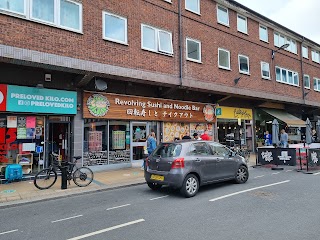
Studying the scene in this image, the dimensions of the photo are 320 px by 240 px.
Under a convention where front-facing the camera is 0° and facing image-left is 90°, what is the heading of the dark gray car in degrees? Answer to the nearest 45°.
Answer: approximately 225°

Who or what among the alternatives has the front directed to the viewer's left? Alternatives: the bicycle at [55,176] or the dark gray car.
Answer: the bicycle

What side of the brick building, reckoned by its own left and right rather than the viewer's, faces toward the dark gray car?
front

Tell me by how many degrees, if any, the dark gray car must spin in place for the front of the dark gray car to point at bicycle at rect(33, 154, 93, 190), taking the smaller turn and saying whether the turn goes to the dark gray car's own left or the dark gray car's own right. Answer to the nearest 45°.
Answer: approximately 135° to the dark gray car's own left

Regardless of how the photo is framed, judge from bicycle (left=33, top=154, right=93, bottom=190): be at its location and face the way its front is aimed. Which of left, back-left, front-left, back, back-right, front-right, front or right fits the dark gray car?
back-left

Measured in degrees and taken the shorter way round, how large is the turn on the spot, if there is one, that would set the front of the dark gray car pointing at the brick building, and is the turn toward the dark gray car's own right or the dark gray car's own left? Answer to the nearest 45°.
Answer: approximately 90° to the dark gray car's own left

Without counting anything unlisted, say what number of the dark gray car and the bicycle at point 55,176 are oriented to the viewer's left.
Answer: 1

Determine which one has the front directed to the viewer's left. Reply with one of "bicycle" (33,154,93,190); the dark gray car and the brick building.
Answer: the bicycle

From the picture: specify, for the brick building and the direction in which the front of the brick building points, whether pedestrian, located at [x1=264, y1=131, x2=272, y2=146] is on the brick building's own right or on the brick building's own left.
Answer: on the brick building's own left

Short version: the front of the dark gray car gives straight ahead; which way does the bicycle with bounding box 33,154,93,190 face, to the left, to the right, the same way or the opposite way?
the opposite way

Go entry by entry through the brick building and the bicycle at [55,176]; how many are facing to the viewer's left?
1

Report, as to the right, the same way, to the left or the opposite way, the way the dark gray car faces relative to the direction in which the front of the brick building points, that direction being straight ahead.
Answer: to the left

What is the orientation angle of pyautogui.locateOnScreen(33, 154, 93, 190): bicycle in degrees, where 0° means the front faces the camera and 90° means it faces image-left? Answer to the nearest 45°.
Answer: approximately 90°
